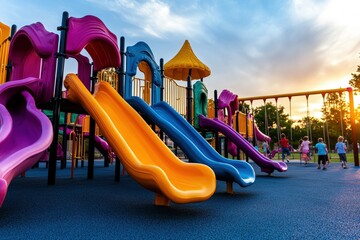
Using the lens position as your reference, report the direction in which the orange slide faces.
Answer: facing the viewer and to the right of the viewer

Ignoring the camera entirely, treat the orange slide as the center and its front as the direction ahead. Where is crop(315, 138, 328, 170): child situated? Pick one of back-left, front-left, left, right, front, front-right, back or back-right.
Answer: left
